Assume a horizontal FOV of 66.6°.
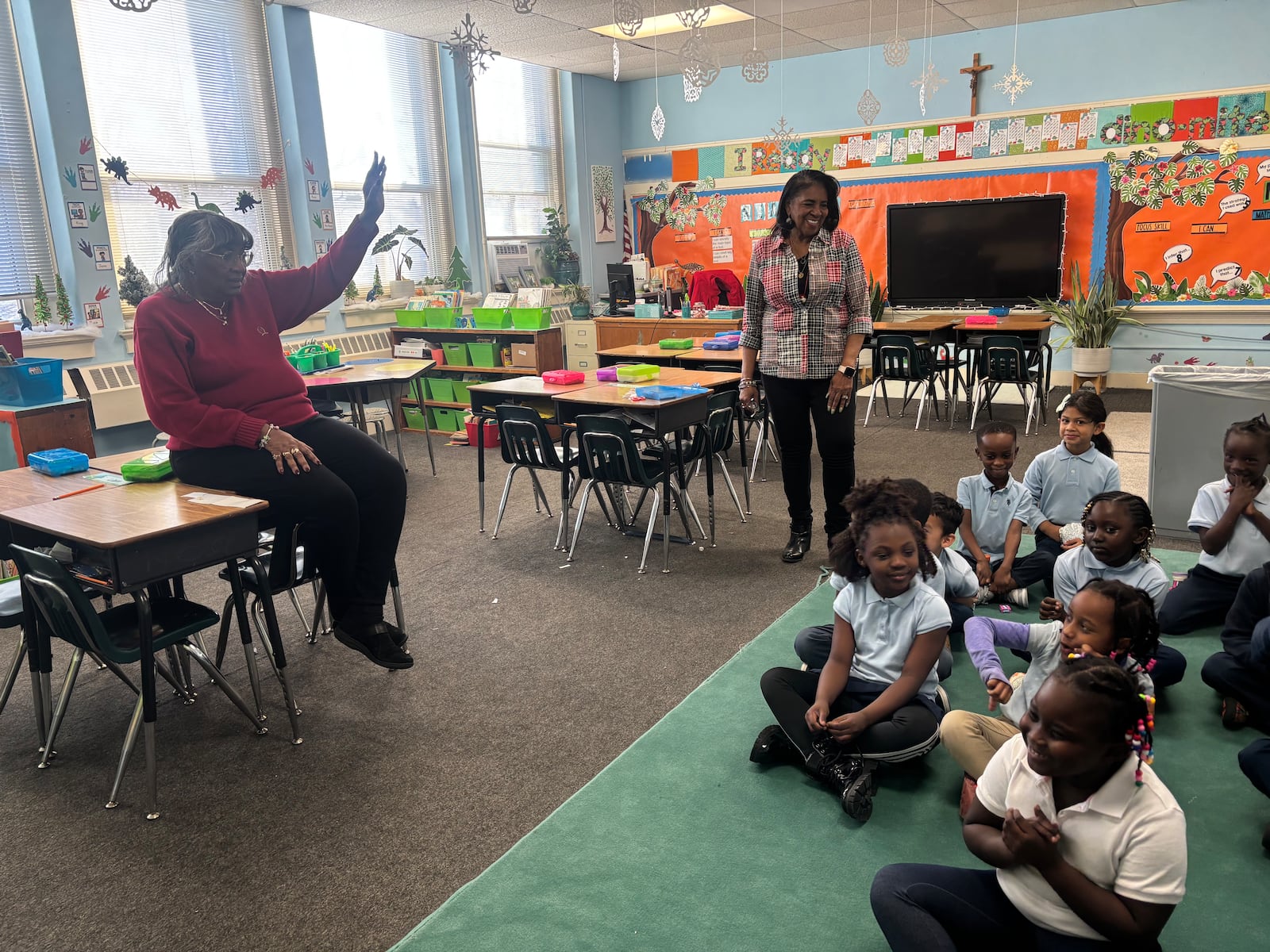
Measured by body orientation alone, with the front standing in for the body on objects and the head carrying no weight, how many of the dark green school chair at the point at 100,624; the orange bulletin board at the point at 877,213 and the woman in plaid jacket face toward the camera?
2

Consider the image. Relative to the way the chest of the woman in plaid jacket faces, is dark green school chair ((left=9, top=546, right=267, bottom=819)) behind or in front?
in front

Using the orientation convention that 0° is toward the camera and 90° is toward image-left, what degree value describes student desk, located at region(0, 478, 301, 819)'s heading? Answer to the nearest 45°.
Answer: approximately 45°

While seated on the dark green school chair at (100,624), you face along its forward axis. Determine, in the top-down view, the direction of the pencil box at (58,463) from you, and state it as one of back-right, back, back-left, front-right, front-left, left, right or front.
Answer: front-left

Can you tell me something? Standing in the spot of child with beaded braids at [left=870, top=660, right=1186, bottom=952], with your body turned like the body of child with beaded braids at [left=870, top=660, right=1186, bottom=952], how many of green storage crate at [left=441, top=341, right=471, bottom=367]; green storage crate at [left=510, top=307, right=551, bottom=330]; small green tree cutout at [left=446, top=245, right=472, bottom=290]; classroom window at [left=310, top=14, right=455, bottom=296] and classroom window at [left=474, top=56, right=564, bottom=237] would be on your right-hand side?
5

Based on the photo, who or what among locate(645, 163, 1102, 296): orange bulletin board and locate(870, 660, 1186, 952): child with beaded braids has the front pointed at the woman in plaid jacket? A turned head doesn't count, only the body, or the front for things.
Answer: the orange bulletin board

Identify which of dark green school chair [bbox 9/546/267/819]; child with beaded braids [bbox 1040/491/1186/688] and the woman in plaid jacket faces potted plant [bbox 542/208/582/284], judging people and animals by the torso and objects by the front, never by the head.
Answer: the dark green school chair

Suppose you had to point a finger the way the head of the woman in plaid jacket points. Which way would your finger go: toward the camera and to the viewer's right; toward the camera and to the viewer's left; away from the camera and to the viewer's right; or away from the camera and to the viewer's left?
toward the camera and to the viewer's right

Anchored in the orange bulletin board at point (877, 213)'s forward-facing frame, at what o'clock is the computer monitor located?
The computer monitor is roughly at 2 o'clock from the orange bulletin board.

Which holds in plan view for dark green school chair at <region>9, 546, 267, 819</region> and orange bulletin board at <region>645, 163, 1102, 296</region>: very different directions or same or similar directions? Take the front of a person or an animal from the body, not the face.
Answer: very different directions

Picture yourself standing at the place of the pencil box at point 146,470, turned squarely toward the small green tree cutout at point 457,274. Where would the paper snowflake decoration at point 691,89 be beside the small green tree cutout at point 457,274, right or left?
right
